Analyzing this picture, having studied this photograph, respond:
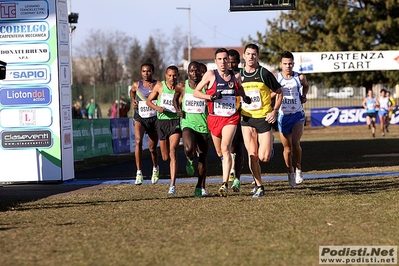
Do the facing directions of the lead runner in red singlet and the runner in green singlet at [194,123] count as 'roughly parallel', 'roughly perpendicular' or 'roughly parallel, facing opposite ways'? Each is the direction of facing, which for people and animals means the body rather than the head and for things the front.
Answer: roughly parallel

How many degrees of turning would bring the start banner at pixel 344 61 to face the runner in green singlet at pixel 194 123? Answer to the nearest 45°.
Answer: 0° — it already faces them

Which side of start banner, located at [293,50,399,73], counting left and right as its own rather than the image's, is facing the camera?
front

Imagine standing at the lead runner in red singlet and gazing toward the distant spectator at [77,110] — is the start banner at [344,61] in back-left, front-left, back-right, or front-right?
front-right

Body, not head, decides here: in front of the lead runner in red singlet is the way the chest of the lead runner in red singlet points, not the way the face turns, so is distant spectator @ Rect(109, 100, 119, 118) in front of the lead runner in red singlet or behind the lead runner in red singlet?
behind

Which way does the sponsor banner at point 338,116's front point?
toward the camera

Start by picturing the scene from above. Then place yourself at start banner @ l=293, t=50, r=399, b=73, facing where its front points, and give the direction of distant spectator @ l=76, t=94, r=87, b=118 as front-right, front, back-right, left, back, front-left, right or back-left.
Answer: front-right

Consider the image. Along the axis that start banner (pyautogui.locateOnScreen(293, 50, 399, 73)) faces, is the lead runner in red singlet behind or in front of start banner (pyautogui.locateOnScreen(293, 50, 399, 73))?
in front

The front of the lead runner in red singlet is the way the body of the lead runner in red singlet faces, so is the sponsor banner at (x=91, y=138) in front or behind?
behind
